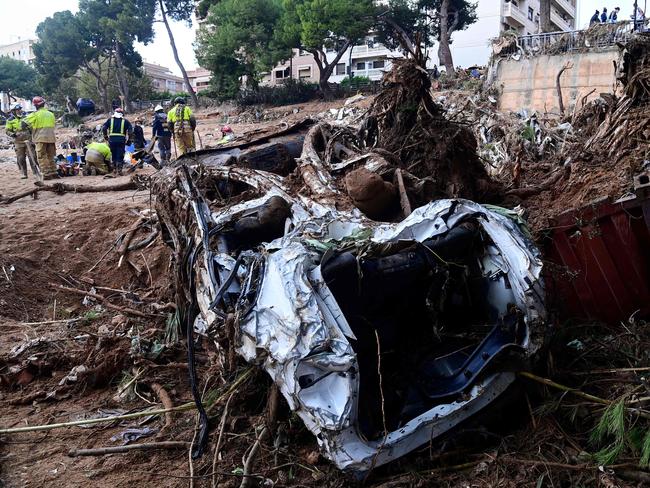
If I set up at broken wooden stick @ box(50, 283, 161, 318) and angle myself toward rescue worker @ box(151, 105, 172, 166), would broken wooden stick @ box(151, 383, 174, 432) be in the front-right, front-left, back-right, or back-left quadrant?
back-right

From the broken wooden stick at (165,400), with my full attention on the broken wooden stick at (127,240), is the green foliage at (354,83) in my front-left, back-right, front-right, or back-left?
front-right
